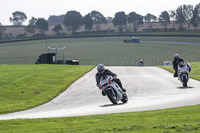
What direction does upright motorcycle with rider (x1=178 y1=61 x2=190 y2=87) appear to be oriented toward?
toward the camera

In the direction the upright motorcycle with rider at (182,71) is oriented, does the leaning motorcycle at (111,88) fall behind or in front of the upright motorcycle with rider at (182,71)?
in front
